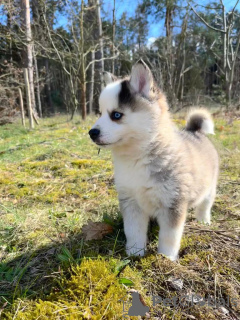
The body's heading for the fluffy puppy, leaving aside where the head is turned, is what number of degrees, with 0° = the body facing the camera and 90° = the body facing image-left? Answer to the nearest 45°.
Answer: approximately 45°
